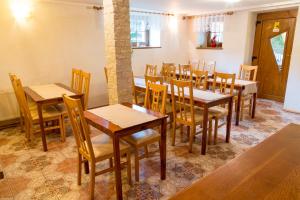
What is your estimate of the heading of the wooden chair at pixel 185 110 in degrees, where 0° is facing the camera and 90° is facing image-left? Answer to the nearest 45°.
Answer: approximately 225°

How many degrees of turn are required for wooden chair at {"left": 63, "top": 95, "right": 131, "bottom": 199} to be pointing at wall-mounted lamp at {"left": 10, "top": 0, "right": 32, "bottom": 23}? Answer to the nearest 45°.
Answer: approximately 90° to its left

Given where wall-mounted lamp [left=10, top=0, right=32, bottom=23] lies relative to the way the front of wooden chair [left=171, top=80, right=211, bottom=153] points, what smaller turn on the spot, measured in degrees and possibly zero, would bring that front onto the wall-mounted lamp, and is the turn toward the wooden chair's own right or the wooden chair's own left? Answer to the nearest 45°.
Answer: approximately 135° to the wooden chair's own left

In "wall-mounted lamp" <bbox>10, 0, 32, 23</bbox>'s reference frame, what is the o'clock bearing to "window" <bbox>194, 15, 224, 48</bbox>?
The window is roughly at 9 o'clock from the wall-mounted lamp.

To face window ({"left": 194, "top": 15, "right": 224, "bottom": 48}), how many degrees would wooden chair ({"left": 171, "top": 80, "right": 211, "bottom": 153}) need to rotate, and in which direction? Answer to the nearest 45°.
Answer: approximately 45° to its left

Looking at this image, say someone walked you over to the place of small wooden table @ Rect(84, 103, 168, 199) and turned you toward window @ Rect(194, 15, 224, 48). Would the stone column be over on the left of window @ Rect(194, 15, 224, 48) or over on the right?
left

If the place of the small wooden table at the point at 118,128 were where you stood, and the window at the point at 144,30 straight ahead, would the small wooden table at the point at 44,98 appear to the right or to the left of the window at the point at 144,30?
left

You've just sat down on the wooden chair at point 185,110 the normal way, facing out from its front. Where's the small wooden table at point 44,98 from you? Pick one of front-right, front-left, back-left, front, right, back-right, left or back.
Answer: back-left

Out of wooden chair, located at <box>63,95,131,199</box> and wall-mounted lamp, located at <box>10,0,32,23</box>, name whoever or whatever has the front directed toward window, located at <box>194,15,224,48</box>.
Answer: the wooden chair

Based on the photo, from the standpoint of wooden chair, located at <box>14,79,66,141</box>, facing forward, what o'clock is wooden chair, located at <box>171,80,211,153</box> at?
wooden chair, located at <box>171,80,211,153</box> is roughly at 1 o'clock from wooden chair, located at <box>14,79,66,141</box>.

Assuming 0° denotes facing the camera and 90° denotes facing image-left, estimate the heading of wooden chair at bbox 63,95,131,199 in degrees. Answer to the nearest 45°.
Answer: approximately 225°

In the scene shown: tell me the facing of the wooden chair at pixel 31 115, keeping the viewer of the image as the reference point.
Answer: facing to the right of the viewer

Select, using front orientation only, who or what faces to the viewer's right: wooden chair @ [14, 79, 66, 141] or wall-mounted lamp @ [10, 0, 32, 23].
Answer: the wooden chair
